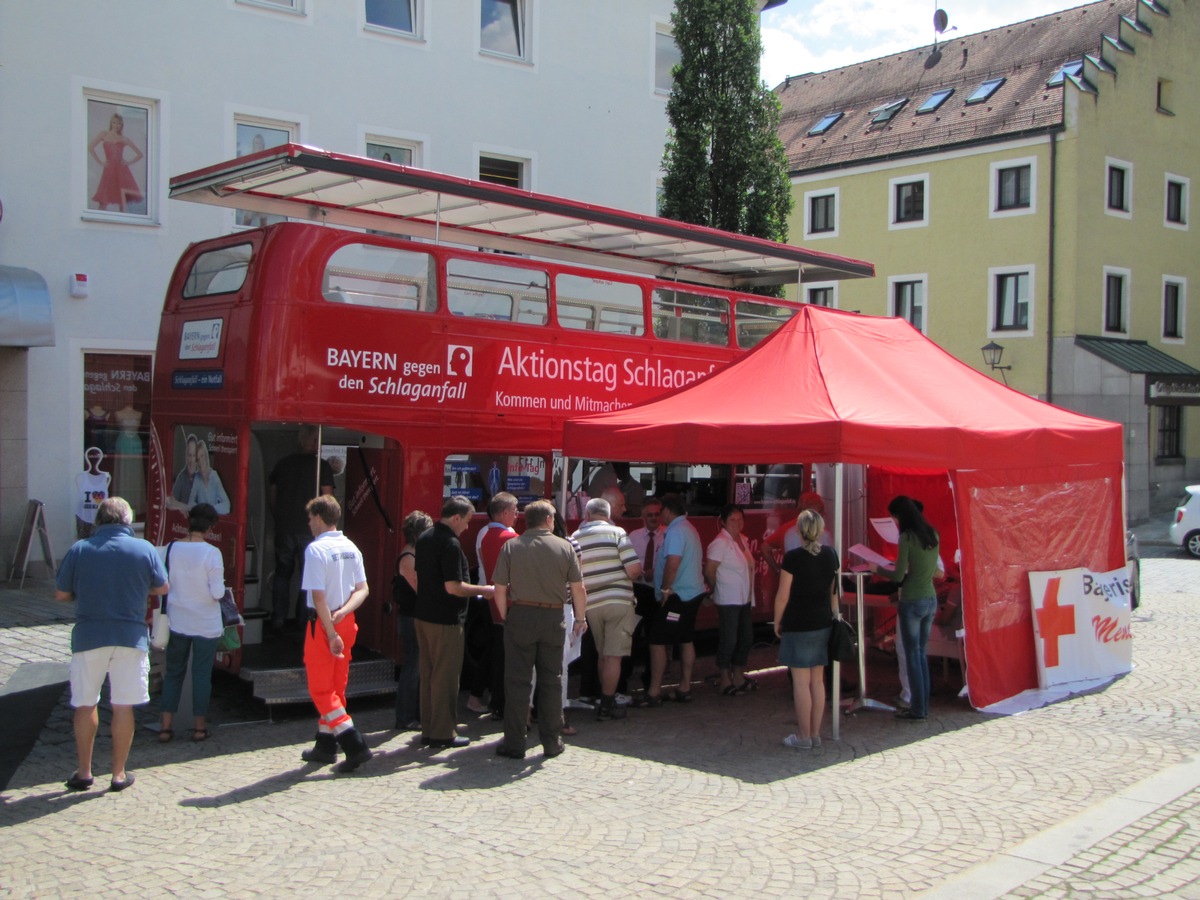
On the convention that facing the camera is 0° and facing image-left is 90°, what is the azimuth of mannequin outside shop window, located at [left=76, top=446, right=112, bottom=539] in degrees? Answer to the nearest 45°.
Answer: approximately 0°

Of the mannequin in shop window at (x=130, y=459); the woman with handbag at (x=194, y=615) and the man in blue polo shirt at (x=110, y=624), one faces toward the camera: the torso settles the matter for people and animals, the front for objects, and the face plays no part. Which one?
the mannequin in shop window

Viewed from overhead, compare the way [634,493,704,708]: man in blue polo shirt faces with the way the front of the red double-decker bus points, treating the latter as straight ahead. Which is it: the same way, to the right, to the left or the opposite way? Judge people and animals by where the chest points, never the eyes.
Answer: to the left

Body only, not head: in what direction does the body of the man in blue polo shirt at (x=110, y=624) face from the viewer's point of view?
away from the camera

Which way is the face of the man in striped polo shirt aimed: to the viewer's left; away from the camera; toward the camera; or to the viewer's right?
away from the camera

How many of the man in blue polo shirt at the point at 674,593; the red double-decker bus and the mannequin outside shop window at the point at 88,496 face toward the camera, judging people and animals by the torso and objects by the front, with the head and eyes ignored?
1

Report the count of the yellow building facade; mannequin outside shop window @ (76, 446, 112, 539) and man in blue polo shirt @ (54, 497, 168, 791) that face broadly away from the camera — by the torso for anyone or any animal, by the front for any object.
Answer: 1

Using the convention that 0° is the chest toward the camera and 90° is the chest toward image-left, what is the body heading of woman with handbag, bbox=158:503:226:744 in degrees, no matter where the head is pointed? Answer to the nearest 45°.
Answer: approximately 180°

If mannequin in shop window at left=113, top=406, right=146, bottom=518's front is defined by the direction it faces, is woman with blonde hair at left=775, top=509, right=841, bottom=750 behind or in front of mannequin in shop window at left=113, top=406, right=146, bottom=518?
in front

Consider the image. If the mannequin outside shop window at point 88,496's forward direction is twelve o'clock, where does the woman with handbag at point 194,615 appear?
The woman with handbag is roughly at 12 o'clock from the mannequin outside shop window.

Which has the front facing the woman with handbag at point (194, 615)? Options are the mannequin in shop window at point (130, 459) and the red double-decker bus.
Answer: the mannequin in shop window

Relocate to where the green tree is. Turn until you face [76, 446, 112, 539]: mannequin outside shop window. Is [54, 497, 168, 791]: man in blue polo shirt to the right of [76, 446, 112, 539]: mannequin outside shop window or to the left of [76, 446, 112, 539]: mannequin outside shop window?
left

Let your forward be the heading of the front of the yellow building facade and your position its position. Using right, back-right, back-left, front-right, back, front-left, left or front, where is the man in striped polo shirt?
front-right

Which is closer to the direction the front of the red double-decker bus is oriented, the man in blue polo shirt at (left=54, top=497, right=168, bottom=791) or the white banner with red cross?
the white banner with red cross

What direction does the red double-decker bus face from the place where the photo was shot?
facing away from the viewer and to the right of the viewer
